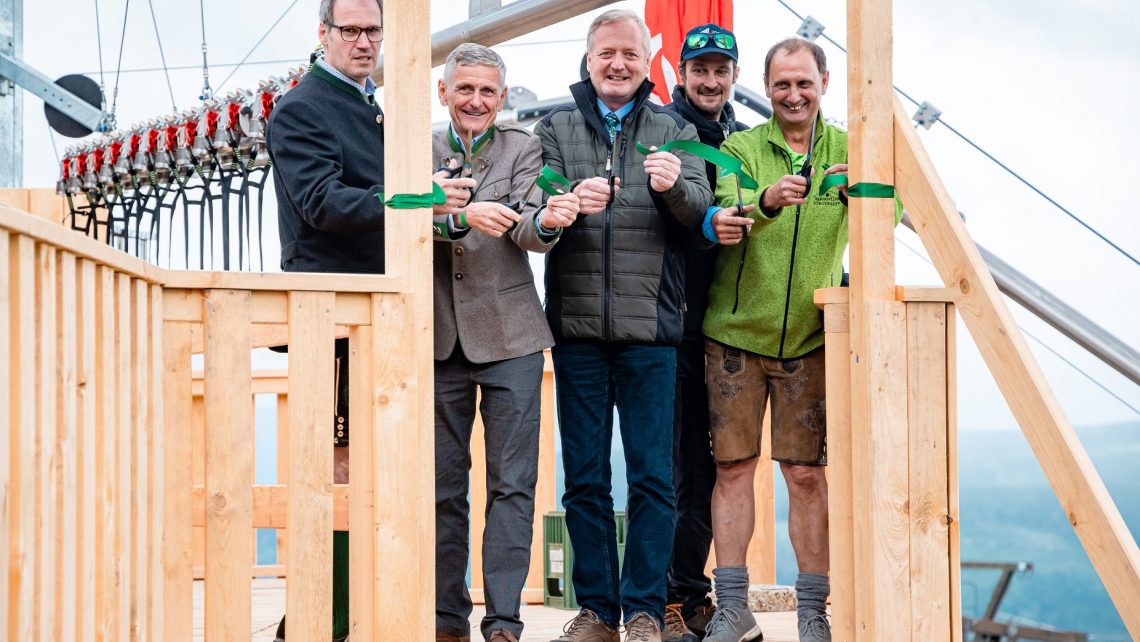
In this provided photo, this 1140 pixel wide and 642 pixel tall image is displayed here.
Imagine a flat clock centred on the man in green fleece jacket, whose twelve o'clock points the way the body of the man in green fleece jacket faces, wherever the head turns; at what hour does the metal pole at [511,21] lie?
The metal pole is roughly at 5 o'clock from the man in green fleece jacket.

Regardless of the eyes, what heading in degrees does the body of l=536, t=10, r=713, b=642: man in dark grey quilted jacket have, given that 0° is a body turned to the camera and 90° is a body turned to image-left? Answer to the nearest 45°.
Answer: approximately 0°

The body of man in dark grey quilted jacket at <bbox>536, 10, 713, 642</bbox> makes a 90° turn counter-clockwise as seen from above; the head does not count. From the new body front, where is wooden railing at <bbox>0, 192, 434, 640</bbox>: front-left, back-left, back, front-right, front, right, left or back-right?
back-right

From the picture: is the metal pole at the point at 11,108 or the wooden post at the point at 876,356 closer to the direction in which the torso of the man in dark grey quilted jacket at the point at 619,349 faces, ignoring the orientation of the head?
the wooden post

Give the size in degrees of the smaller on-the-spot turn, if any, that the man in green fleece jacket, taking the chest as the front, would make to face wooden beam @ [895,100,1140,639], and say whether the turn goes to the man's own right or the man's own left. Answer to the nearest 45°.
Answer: approximately 45° to the man's own left

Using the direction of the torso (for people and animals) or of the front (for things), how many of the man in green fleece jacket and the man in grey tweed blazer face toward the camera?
2

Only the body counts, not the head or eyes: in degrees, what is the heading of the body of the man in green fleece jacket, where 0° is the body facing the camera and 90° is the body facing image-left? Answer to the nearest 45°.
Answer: approximately 0°
